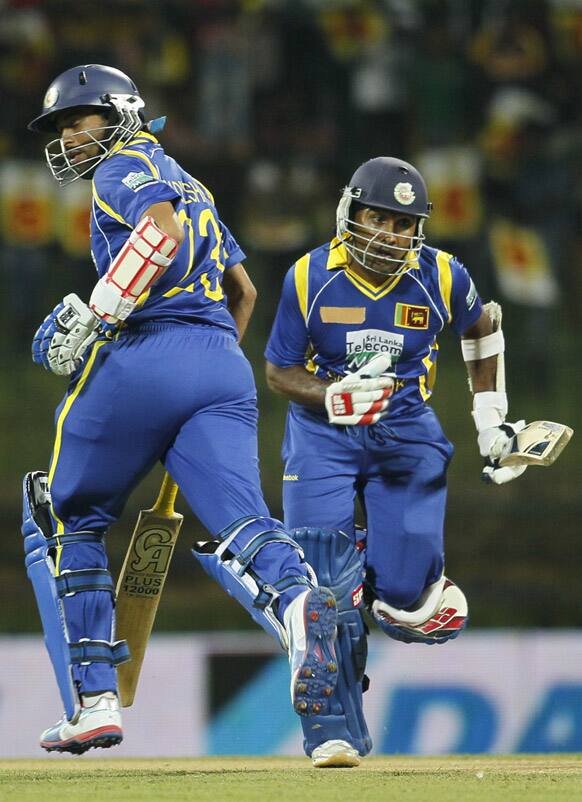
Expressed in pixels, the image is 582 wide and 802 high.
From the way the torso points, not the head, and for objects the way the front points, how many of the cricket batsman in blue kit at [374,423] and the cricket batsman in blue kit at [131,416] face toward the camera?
1

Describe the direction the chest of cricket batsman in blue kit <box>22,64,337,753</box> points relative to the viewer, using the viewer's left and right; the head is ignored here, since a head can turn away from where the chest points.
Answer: facing away from the viewer and to the left of the viewer

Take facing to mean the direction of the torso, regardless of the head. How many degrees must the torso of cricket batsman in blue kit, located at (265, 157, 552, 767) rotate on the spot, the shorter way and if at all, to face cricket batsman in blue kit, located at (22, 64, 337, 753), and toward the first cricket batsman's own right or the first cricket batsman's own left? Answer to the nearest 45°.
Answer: approximately 45° to the first cricket batsman's own right

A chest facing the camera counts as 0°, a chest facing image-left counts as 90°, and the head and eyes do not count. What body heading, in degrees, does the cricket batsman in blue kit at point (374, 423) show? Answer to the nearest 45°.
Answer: approximately 0°

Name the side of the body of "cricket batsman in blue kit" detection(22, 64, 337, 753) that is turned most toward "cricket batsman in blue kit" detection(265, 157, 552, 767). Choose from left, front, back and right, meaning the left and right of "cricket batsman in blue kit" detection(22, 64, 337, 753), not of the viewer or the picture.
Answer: right
